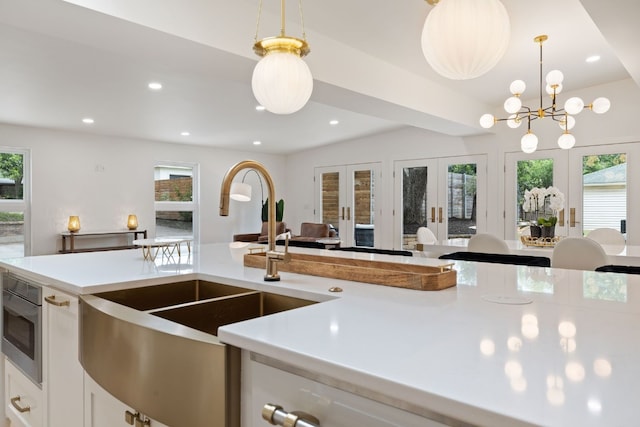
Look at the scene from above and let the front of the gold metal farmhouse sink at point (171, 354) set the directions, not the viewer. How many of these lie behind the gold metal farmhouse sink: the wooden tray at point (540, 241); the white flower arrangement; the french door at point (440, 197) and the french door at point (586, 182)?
4

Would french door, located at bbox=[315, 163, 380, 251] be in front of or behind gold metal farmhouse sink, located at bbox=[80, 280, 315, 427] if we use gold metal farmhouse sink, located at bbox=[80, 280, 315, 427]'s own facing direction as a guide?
behind

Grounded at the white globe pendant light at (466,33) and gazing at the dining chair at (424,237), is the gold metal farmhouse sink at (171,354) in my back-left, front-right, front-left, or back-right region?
back-left

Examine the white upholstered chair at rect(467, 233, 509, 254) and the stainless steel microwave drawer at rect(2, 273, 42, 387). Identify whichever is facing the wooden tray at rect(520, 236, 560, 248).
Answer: the white upholstered chair

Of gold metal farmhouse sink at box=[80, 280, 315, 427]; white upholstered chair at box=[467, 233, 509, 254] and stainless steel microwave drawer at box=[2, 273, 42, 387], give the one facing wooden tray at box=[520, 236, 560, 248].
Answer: the white upholstered chair

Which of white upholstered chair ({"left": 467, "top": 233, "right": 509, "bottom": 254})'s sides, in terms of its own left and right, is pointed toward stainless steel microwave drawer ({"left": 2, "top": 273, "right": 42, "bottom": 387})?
back

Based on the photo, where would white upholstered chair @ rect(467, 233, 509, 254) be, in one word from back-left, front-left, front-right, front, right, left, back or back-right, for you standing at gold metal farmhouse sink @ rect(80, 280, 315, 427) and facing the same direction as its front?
back

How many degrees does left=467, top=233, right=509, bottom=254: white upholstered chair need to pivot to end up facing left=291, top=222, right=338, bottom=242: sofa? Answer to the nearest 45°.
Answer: approximately 90° to its left

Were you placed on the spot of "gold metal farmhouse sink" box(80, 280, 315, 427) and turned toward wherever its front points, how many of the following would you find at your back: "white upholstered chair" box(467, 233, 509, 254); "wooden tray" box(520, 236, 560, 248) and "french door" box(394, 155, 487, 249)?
3

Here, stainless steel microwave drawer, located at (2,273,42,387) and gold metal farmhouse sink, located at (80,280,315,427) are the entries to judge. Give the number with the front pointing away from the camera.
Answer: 0

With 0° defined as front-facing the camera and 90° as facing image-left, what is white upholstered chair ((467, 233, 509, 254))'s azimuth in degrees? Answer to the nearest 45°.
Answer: approximately 225°

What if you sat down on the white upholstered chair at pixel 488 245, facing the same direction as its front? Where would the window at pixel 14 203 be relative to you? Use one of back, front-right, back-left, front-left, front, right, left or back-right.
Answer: back-left

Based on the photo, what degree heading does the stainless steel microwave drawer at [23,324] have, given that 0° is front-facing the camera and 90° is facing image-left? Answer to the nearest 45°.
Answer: approximately 45°
